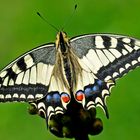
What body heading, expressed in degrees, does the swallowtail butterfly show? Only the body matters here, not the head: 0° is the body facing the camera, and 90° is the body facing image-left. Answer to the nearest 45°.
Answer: approximately 180°
